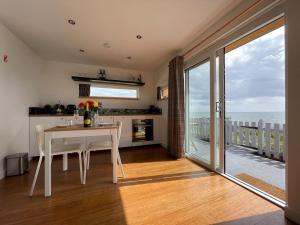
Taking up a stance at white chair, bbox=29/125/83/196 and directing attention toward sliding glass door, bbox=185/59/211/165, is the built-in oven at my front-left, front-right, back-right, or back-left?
front-left

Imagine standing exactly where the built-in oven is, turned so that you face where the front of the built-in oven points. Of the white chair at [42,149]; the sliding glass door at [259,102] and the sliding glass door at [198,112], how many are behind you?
0

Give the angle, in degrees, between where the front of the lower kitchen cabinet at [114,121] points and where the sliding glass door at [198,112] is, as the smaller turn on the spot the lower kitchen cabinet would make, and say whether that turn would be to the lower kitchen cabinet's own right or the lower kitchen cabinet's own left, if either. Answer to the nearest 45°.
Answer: approximately 45° to the lower kitchen cabinet's own left

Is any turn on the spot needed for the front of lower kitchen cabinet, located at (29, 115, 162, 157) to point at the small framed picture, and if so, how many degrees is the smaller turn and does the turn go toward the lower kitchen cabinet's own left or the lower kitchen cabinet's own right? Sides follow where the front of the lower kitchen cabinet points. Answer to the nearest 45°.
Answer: approximately 90° to the lower kitchen cabinet's own left

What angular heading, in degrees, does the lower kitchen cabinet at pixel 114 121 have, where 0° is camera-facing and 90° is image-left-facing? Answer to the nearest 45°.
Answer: approximately 0°

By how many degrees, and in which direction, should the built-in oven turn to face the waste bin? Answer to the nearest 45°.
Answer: approximately 45° to its right

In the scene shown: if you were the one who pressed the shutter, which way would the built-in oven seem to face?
facing the viewer

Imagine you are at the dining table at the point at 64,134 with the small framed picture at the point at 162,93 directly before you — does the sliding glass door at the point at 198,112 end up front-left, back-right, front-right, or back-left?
front-right

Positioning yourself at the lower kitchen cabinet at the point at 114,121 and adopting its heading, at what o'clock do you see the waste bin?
The waste bin is roughly at 2 o'clock from the lower kitchen cabinet.
